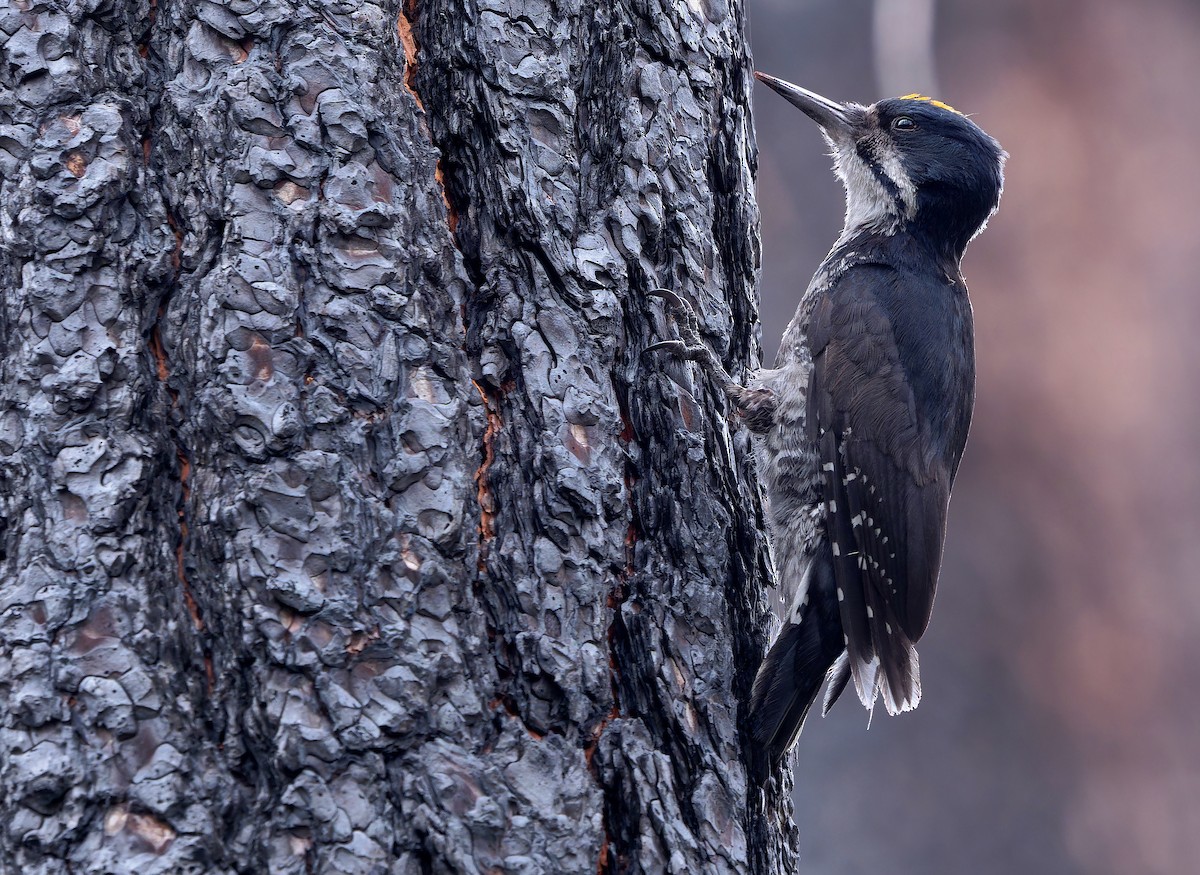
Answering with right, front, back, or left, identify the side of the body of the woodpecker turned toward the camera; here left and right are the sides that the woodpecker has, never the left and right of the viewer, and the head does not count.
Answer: left
